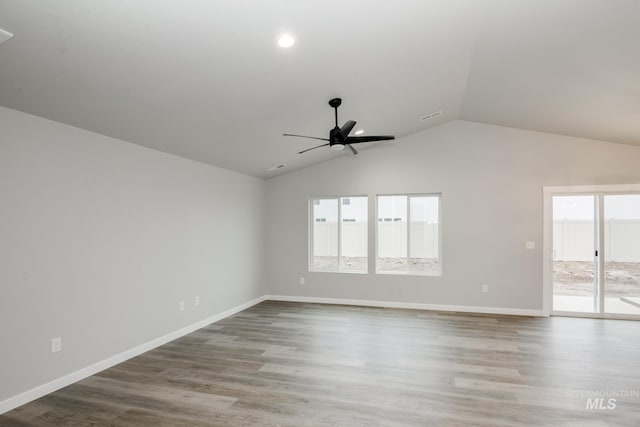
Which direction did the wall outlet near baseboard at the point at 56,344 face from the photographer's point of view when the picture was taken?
facing the viewer and to the right of the viewer

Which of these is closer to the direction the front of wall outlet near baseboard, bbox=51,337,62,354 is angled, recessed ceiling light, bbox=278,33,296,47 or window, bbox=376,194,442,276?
the recessed ceiling light

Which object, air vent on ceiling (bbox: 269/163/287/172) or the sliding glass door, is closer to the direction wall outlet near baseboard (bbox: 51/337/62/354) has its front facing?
the sliding glass door

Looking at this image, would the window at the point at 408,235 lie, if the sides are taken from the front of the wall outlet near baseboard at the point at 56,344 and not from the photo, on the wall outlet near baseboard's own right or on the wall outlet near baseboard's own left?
on the wall outlet near baseboard's own left

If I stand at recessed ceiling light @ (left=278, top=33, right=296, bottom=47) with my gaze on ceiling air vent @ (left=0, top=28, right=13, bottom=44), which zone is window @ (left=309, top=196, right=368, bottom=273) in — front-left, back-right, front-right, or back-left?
back-right

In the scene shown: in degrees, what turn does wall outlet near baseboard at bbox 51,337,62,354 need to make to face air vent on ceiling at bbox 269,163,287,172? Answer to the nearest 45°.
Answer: approximately 90° to its left

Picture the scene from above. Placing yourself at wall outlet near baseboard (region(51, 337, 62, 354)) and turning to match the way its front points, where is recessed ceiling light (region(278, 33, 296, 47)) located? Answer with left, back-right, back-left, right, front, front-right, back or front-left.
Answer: front
